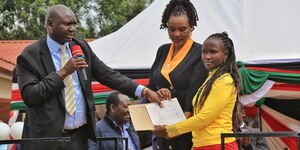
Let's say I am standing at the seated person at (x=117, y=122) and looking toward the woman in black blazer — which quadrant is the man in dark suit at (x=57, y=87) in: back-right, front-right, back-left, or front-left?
front-right

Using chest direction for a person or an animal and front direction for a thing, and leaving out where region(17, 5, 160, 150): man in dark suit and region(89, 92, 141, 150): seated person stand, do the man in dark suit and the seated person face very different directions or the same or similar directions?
same or similar directions

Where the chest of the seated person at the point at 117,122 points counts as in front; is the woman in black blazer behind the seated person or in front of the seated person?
in front

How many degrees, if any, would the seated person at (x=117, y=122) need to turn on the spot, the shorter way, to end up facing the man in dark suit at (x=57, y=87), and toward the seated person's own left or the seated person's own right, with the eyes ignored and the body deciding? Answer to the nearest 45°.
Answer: approximately 45° to the seated person's own right

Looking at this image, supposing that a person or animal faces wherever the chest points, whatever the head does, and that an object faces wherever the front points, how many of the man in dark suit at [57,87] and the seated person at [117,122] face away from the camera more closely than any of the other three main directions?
0

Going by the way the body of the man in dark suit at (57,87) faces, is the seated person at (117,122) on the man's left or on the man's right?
on the man's left

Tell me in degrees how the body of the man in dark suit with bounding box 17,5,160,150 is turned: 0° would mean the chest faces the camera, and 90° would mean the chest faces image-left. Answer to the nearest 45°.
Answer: approximately 315°

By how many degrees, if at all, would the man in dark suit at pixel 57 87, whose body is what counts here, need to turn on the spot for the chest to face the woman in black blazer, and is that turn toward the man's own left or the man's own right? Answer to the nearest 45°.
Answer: approximately 45° to the man's own left

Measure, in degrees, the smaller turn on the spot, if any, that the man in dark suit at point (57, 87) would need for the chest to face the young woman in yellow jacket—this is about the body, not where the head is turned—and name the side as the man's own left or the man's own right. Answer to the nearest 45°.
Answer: approximately 45° to the man's own left

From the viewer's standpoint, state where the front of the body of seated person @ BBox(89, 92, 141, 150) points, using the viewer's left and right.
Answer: facing the viewer and to the right of the viewer
